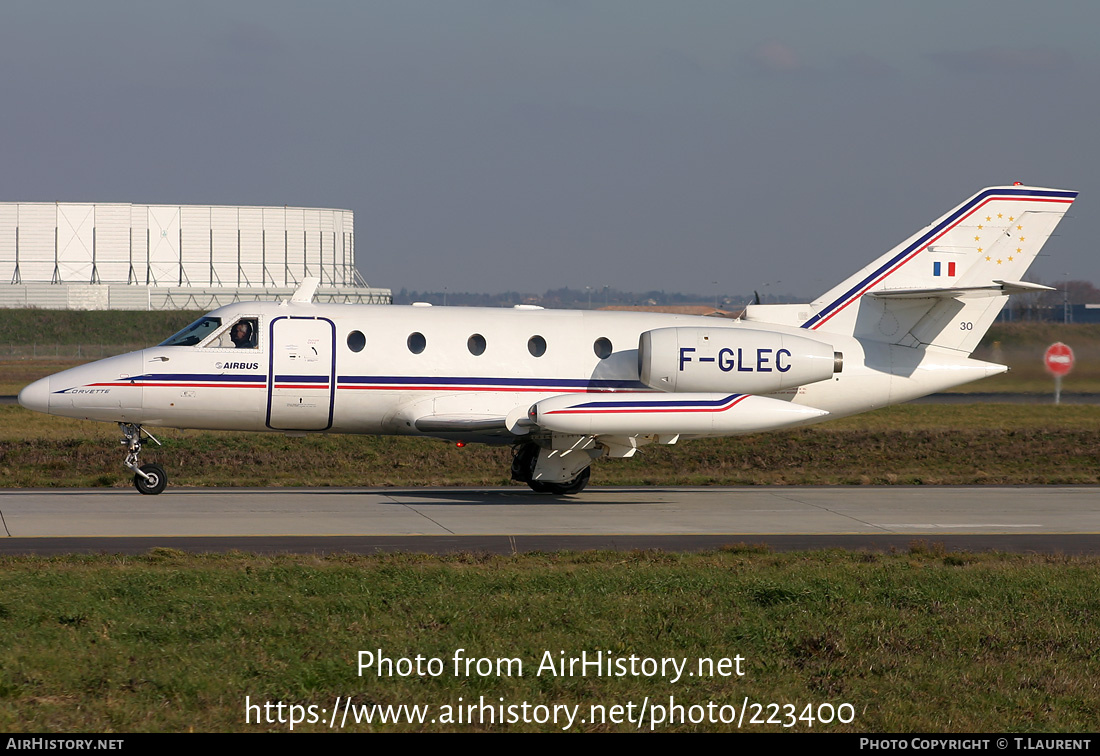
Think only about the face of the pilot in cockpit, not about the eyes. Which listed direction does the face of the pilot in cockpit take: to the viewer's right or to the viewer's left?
to the viewer's left

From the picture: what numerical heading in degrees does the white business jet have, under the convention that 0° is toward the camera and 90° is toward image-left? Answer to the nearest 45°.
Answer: approximately 90°

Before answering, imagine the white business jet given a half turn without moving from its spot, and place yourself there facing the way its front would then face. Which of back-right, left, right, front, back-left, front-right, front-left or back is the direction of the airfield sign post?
front-left
